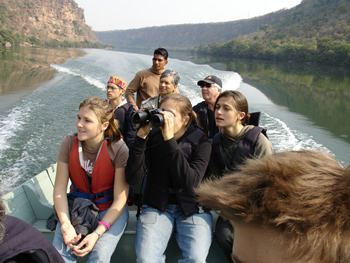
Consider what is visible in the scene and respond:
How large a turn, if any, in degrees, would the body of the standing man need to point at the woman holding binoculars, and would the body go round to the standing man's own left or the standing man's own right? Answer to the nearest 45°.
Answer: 0° — they already face them

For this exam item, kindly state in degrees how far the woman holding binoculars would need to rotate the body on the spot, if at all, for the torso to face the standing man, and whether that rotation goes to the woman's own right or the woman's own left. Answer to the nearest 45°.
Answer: approximately 135° to the woman's own right

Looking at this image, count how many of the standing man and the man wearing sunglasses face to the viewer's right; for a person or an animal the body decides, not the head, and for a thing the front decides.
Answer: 0

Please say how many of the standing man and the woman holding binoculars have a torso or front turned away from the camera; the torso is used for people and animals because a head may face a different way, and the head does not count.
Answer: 0

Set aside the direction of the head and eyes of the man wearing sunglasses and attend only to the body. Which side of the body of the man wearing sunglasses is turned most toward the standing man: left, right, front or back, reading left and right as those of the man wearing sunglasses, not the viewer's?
right

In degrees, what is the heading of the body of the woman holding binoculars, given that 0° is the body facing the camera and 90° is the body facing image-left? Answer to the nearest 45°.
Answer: approximately 45°

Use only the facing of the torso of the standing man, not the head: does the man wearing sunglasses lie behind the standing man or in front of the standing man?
in front
